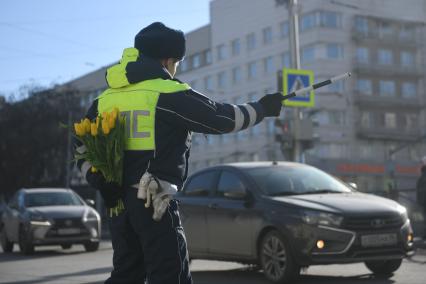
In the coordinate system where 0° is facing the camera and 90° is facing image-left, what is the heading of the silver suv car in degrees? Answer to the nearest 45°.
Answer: approximately 315°

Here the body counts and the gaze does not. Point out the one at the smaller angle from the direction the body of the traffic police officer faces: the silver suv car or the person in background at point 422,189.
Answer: the person in background

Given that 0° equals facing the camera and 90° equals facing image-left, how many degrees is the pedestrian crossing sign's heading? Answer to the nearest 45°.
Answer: approximately 0°

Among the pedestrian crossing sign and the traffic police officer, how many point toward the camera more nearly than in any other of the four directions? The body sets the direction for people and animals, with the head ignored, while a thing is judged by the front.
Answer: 1

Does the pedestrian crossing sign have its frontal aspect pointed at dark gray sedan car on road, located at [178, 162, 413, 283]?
yes

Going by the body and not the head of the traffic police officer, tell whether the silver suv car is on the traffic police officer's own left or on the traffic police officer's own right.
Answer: on the traffic police officer's own left

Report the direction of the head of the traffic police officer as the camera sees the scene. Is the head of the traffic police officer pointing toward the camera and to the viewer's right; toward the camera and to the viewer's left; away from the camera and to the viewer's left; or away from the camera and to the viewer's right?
away from the camera and to the viewer's right

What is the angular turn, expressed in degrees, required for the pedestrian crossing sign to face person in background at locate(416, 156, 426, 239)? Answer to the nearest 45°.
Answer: approximately 45° to its left

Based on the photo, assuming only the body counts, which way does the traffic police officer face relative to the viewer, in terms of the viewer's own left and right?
facing away from the viewer and to the right of the viewer

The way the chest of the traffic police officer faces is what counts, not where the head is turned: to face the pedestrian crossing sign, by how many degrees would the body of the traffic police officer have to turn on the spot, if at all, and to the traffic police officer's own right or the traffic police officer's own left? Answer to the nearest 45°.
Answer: approximately 45° to the traffic police officer's own left
